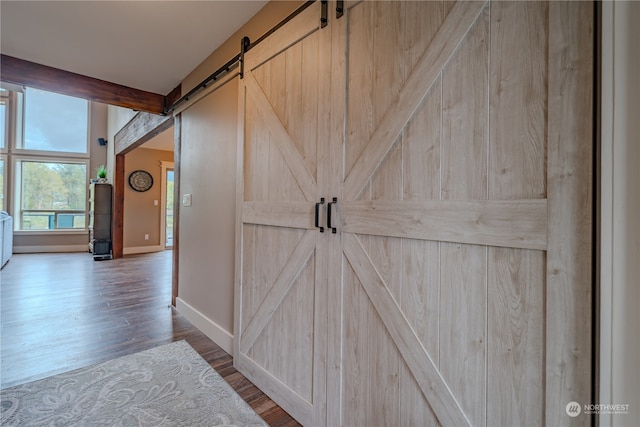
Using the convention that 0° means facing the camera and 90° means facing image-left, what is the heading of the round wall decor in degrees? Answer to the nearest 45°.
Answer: approximately 0°

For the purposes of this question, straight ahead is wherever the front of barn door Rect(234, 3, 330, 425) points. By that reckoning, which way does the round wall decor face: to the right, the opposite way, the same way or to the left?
to the left

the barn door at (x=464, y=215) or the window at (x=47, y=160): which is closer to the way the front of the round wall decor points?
the barn door

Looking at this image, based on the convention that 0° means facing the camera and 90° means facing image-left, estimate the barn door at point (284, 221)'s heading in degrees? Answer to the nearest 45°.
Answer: approximately 45°

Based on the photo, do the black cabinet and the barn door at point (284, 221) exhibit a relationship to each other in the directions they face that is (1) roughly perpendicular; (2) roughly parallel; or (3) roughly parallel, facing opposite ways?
roughly perpendicular

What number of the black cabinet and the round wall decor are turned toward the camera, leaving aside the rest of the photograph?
2
